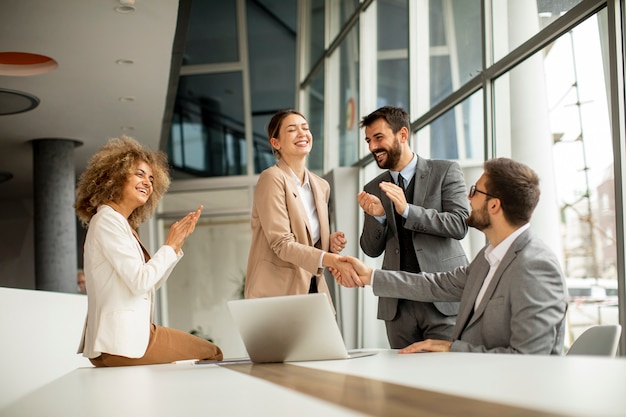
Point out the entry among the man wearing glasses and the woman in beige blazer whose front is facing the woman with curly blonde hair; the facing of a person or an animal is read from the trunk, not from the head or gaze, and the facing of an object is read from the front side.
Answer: the man wearing glasses

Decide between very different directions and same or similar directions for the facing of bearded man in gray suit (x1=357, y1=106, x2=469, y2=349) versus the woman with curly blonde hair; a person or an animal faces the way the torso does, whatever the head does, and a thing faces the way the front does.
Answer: very different directions

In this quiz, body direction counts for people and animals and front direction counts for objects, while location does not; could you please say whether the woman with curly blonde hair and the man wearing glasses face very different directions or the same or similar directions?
very different directions

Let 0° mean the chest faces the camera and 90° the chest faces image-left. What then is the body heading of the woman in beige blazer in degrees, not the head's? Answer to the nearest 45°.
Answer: approximately 315°

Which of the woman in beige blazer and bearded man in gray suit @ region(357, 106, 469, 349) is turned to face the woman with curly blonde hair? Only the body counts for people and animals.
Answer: the bearded man in gray suit

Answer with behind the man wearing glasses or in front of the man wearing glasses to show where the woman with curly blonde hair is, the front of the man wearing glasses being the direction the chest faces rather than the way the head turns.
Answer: in front

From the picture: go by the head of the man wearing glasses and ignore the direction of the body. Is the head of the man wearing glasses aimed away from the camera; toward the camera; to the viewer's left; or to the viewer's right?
to the viewer's left

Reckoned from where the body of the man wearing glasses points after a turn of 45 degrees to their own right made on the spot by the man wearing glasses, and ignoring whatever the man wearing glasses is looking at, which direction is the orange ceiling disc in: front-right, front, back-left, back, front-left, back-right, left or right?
front

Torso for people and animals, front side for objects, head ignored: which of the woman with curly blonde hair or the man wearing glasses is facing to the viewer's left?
the man wearing glasses

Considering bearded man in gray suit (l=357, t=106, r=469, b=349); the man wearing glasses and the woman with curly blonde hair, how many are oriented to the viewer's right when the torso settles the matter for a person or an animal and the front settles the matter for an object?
1

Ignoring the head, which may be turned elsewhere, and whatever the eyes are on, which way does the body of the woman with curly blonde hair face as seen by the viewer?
to the viewer's right

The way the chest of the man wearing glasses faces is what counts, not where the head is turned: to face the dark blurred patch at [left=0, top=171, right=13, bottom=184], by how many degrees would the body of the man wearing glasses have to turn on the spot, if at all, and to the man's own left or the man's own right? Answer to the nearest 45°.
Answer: approximately 45° to the man's own right

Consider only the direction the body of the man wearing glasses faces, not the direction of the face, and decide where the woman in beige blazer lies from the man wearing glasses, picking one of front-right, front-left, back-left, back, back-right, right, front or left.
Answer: front-right

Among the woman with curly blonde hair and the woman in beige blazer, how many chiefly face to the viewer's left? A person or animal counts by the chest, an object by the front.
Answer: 0

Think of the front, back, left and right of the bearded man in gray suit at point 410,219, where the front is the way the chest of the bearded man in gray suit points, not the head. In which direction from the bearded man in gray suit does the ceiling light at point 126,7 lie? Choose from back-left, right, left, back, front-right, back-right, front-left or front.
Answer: right

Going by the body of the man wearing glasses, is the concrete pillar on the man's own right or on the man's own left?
on the man's own right

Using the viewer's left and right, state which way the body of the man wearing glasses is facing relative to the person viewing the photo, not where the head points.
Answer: facing to the left of the viewer

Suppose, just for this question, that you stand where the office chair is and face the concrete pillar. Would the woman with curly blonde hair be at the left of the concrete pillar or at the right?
left

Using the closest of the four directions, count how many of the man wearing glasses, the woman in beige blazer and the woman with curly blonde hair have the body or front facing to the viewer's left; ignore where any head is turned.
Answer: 1
